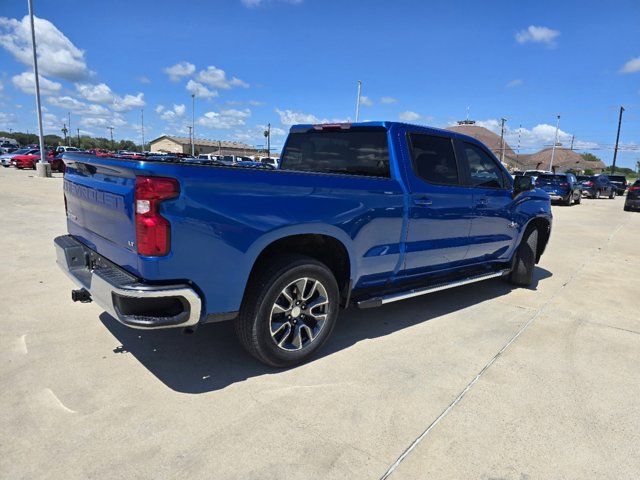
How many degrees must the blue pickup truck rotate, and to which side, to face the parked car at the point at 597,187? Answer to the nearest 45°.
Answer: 0° — it already faces it

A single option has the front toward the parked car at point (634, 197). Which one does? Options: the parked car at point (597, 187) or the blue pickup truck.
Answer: the blue pickup truck

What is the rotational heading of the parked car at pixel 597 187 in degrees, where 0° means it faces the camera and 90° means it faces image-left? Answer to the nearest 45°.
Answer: approximately 225°

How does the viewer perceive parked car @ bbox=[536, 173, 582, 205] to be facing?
facing away from the viewer and to the right of the viewer

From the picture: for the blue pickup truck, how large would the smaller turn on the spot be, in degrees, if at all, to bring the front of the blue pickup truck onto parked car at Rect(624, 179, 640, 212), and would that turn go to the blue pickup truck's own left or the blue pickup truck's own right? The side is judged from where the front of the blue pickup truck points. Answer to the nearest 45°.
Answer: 0° — it already faces it

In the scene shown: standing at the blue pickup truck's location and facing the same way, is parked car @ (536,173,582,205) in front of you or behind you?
in front

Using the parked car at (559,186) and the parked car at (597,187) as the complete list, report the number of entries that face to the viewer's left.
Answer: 0

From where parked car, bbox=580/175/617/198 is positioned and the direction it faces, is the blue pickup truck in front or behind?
behind

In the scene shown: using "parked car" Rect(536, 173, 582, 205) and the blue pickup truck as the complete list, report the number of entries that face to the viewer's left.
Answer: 0

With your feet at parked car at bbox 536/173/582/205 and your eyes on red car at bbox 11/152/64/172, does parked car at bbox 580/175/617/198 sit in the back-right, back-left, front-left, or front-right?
back-right
